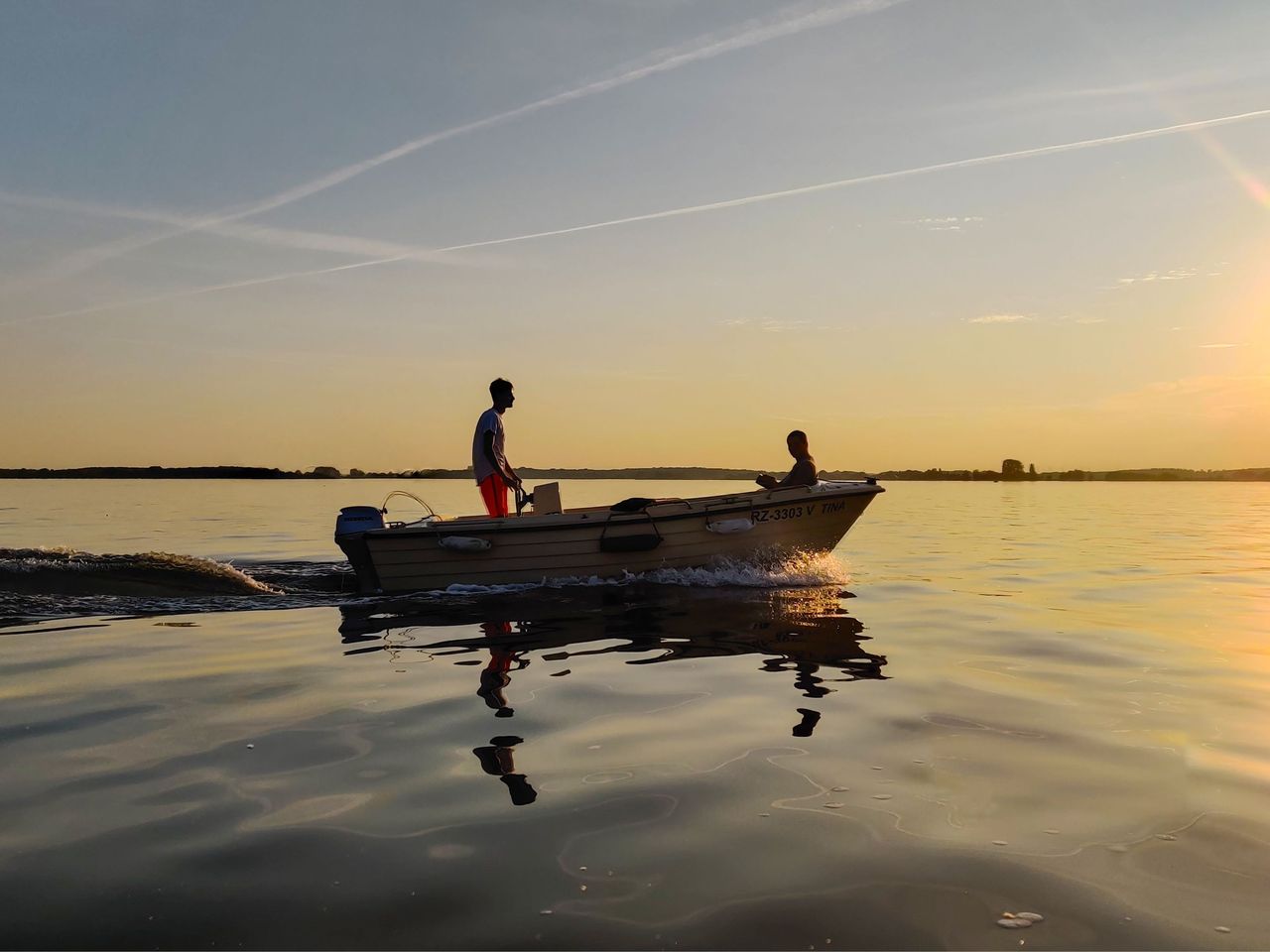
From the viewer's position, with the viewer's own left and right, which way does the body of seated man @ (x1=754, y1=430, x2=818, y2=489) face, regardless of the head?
facing to the left of the viewer

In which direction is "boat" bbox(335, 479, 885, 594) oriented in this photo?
to the viewer's right

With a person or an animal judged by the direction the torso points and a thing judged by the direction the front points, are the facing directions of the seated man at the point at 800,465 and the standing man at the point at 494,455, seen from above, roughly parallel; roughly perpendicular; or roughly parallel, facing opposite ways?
roughly parallel, facing opposite ways

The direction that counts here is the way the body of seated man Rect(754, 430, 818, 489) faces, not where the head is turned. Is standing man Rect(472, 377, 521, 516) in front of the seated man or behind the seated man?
in front

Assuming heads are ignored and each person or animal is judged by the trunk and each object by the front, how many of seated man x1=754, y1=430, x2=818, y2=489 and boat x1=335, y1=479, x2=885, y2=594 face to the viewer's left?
1

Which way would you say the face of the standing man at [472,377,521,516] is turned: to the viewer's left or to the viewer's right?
to the viewer's right

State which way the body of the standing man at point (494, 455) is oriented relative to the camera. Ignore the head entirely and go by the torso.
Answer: to the viewer's right
